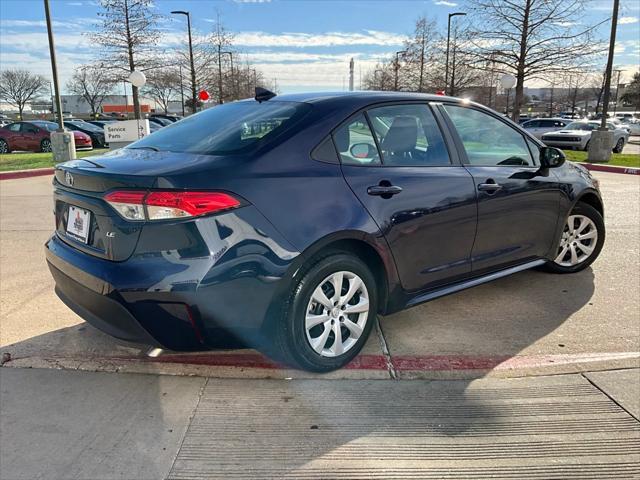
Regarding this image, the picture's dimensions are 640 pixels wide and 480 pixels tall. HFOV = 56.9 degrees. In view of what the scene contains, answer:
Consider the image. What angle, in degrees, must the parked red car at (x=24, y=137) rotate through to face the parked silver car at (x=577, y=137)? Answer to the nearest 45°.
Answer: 0° — it already faces it

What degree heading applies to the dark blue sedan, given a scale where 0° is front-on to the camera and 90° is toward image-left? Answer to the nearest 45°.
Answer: approximately 225°

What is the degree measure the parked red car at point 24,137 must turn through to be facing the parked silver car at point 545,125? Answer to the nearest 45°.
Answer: approximately 45° to its left

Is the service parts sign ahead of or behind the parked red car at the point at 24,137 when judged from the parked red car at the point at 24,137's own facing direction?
ahead

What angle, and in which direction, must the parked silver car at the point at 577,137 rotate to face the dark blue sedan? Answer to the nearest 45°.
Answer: approximately 45° to its left

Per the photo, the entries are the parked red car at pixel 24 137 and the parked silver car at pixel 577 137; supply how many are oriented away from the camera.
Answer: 0

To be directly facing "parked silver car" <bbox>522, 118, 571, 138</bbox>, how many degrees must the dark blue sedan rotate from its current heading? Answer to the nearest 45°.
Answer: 0° — it already faces it

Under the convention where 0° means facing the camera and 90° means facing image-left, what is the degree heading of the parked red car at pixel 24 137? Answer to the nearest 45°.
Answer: approximately 315°

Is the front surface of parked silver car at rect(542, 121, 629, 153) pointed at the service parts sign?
yes

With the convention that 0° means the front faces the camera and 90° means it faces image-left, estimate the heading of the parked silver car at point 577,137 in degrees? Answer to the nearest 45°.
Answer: approximately 45°

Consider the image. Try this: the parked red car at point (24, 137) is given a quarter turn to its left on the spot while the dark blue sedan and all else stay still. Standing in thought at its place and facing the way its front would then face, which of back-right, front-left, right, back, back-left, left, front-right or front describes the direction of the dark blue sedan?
back-right

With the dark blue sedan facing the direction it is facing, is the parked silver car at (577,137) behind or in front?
in front

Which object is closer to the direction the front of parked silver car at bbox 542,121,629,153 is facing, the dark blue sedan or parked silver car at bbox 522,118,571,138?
the dark blue sedan
